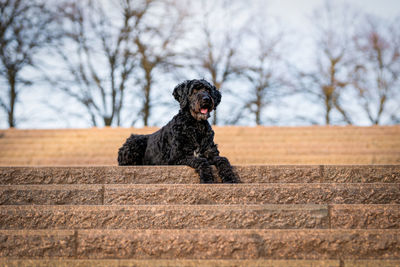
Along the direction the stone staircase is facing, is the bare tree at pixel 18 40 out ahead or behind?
behind

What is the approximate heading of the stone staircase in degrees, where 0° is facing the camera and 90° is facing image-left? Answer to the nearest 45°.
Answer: approximately 0°

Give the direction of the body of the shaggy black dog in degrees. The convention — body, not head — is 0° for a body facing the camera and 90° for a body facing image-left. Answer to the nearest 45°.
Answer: approximately 315°

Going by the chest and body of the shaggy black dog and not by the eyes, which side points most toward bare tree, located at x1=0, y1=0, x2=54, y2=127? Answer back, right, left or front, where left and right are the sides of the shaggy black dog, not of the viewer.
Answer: back
